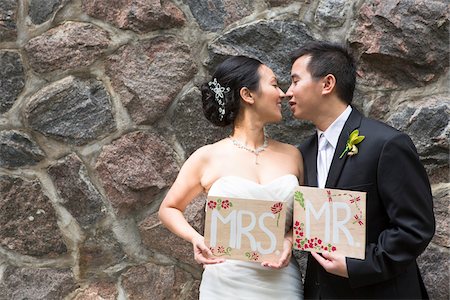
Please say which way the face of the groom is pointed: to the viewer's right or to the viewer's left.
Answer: to the viewer's left

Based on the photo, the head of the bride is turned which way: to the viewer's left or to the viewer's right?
to the viewer's right

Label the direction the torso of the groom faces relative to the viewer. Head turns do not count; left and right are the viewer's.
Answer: facing the viewer and to the left of the viewer
